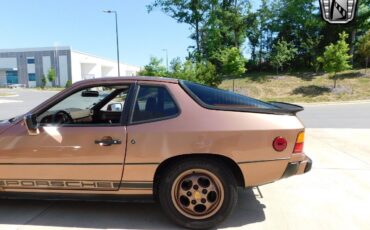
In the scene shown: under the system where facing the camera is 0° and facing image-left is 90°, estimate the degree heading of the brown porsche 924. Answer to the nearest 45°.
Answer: approximately 90°

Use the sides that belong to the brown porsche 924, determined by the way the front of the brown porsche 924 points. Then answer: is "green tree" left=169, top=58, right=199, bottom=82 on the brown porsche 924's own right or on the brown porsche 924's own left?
on the brown porsche 924's own right

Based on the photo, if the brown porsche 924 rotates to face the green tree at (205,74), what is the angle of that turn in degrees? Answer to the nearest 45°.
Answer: approximately 90° to its right

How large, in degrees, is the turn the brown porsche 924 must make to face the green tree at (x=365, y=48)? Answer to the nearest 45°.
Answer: approximately 135° to its right

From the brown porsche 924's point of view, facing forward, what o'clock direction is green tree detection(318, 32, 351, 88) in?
The green tree is roughly at 4 o'clock from the brown porsche 924.

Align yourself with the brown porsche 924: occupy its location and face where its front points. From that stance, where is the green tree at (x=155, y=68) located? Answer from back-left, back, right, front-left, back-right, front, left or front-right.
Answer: right

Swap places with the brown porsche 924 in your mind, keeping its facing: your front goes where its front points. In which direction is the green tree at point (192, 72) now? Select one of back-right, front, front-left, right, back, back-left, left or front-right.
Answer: right
